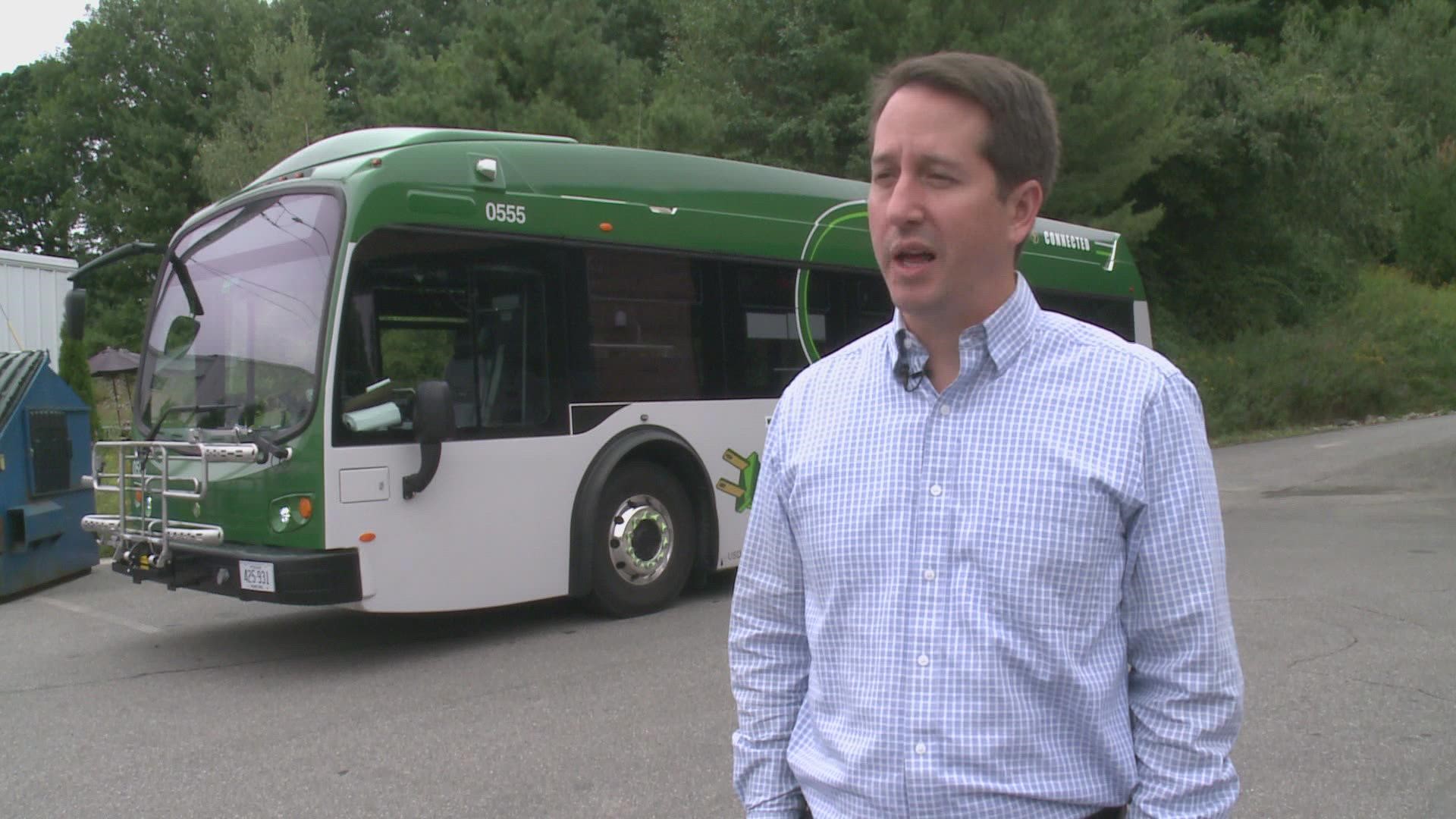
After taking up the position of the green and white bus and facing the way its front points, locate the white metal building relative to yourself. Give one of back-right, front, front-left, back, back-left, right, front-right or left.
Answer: right

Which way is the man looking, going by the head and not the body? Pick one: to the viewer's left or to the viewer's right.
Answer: to the viewer's left

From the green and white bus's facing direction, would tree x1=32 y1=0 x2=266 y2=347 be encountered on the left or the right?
on its right

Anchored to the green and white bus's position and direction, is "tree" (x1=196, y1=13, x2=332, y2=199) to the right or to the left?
on its right

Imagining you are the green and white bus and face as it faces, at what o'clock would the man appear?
The man is roughly at 10 o'clock from the green and white bus.

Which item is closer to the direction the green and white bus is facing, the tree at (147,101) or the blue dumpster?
the blue dumpster

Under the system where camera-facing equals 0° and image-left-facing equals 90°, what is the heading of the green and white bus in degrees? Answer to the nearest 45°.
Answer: approximately 45°
